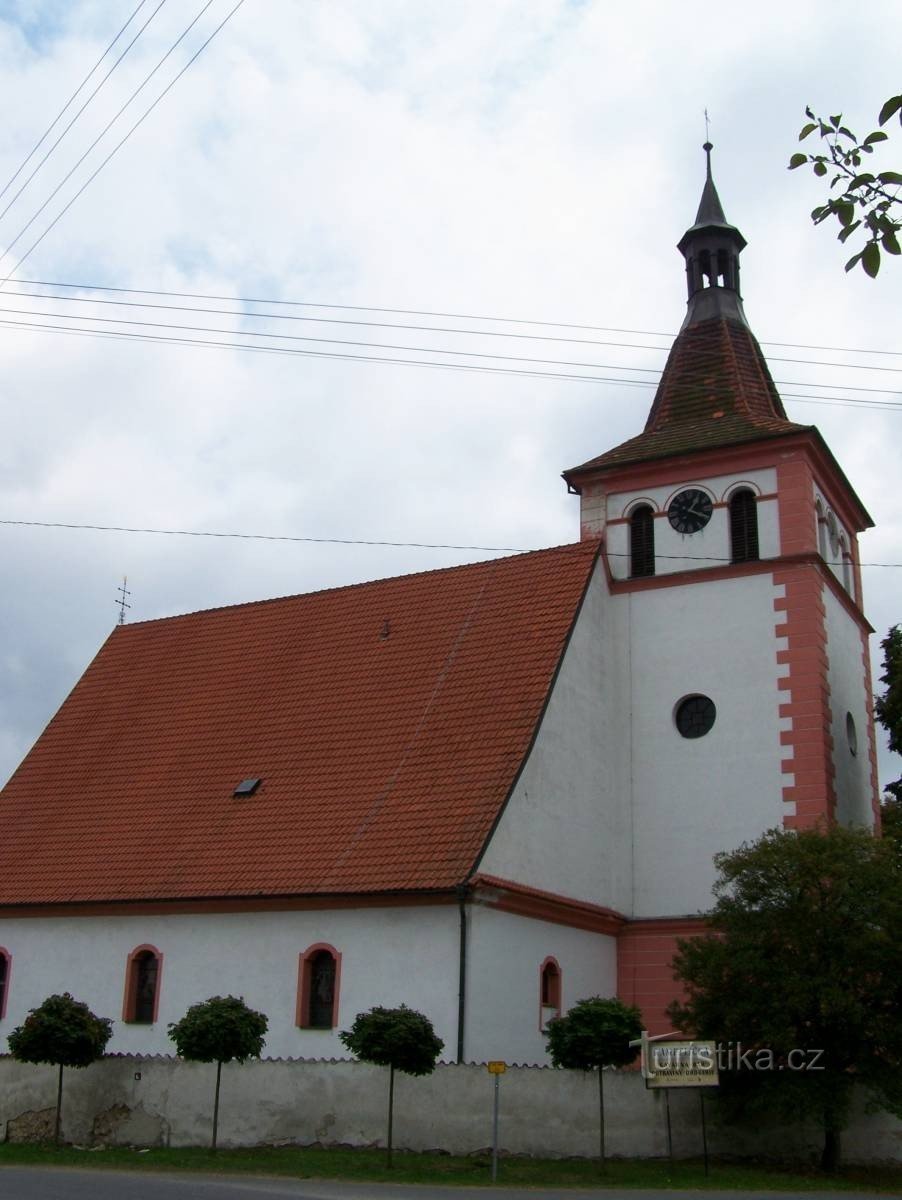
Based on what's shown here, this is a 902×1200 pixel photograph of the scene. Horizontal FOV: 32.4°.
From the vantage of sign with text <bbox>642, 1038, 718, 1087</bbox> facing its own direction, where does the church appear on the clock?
The church is roughly at 5 o'clock from the sign with text.

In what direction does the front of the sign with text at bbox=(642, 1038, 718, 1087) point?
toward the camera
